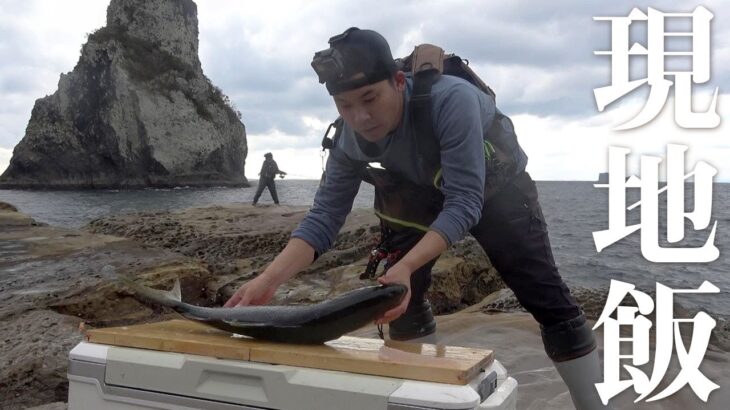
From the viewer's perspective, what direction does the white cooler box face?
toward the camera

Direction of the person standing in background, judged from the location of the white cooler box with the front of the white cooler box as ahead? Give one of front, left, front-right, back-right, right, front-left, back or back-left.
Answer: back

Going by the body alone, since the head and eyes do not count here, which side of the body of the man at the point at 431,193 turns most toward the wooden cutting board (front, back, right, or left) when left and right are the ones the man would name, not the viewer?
front

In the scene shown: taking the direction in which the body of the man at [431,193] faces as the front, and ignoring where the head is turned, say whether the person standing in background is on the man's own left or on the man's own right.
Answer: on the man's own right

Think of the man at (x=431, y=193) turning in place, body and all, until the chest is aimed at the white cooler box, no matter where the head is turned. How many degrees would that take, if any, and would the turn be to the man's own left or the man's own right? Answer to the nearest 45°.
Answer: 0° — they already face it

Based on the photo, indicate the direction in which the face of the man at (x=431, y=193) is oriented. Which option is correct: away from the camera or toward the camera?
toward the camera

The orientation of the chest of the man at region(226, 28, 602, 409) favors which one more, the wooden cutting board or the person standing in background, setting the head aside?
the wooden cutting board

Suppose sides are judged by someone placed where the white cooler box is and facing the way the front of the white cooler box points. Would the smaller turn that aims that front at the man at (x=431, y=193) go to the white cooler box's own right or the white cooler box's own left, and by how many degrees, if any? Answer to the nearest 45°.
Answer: approximately 135° to the white cooler box's own left

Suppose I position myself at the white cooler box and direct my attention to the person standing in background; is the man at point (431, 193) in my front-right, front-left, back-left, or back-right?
front-right

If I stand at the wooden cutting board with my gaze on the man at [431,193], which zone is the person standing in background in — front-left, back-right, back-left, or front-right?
front-left

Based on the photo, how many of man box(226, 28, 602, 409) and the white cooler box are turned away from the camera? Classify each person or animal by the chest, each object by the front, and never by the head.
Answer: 0

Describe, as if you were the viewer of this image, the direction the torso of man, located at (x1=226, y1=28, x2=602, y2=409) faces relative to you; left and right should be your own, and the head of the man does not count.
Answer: facing the viewer and to the left of the viewer
